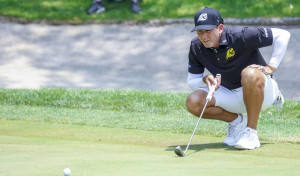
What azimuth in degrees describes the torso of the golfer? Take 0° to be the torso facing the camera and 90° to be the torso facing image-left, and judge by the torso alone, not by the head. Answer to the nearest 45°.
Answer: approximately 45°
